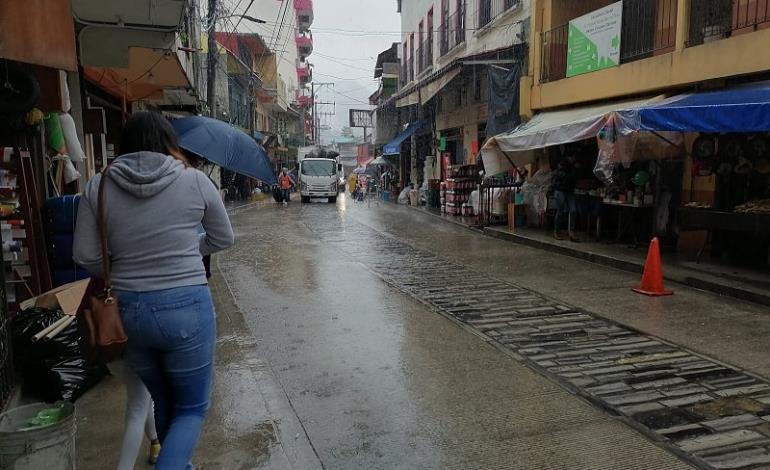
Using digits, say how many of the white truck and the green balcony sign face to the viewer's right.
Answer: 0

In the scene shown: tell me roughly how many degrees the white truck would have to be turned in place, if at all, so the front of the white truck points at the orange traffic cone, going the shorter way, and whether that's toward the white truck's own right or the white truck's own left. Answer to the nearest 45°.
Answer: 0° — it already faces it

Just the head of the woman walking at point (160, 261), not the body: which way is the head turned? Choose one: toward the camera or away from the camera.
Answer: away from the camera

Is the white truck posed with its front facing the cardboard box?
yes

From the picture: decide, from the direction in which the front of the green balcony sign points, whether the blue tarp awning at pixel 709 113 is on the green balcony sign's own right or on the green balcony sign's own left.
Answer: on the green balcony sign's own left

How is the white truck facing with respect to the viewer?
toward the camera

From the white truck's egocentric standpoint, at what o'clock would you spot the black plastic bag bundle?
The black plastic bag bundle is roughly at 12 o'clock from the white truck.

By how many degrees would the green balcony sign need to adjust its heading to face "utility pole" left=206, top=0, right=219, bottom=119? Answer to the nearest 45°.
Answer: approximately 45° to its right

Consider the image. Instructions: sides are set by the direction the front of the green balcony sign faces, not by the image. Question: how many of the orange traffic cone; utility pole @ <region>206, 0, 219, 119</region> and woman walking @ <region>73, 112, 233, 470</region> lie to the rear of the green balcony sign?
0

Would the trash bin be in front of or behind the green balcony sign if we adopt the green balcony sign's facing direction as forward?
in front

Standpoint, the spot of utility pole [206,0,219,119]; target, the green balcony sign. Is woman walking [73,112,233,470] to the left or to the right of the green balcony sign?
right

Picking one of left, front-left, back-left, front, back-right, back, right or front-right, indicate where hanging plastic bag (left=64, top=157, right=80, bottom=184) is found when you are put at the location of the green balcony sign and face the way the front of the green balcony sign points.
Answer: front
